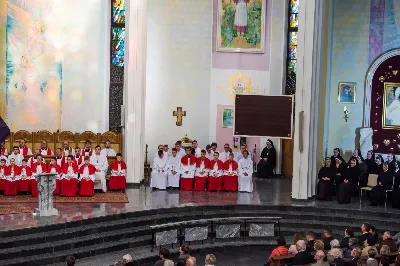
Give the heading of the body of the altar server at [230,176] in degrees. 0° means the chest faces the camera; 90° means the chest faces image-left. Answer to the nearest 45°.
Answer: approximately 0°

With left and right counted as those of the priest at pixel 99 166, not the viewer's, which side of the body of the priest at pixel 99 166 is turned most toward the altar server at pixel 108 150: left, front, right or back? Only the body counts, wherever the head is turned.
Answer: back

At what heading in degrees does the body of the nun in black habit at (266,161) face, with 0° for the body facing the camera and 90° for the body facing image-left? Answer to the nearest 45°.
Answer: approximately 45°

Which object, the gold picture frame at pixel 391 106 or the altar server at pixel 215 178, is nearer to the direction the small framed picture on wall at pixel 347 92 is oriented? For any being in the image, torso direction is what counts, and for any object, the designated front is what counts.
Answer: the altar server

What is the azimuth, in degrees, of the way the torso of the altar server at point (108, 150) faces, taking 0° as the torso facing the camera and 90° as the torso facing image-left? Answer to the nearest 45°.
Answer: approximately 0°
